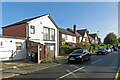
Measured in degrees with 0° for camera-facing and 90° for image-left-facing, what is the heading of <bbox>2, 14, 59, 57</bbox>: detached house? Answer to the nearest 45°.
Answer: approximately 315°

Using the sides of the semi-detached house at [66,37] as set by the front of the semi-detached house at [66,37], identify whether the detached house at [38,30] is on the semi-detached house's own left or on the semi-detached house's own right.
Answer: on the semi-detached house's own right

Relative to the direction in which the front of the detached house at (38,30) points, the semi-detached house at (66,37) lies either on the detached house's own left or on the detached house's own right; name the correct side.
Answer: on the detached house's own left

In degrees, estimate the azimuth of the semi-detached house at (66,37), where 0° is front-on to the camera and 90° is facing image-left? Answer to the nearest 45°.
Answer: approximately 315°
